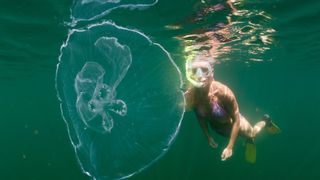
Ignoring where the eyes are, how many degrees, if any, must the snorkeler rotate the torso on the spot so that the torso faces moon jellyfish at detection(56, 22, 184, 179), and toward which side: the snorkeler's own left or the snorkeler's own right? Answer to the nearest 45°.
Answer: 0° — they already face it

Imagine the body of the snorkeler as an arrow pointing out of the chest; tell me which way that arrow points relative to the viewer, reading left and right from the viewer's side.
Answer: facing the viewer and to the left of the viewer
